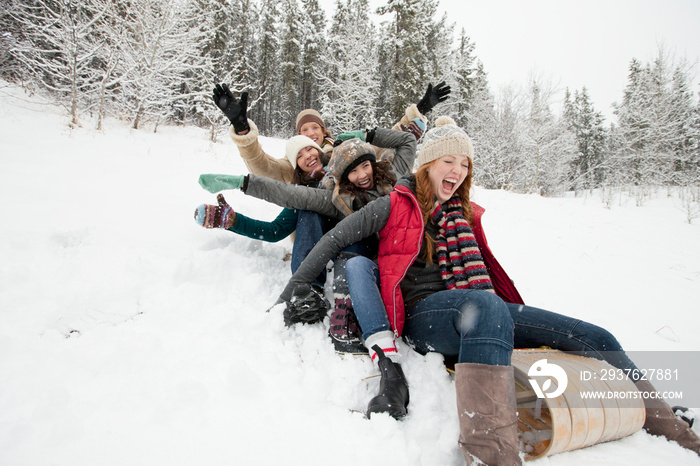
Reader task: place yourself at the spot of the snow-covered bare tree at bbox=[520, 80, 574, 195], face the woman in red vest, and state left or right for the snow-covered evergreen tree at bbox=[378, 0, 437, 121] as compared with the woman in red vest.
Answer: right

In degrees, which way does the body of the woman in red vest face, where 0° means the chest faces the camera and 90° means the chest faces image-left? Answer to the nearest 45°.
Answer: approximately 315°

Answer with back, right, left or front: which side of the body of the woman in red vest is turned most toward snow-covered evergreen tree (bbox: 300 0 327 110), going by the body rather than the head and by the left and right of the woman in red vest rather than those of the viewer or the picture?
back

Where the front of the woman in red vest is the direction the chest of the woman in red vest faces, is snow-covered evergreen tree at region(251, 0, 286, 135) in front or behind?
behind

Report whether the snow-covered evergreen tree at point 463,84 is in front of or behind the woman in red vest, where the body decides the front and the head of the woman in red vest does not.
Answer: behind

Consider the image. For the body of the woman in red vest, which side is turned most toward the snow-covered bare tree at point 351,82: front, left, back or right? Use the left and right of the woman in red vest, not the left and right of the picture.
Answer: back

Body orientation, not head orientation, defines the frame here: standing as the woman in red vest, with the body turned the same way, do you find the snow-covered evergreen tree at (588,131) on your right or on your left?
on your left

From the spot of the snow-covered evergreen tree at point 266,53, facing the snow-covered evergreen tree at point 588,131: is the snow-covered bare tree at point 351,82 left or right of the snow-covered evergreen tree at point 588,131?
right

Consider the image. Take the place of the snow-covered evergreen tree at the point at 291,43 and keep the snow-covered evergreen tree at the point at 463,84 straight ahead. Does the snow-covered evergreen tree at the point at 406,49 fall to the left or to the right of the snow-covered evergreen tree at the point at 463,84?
right

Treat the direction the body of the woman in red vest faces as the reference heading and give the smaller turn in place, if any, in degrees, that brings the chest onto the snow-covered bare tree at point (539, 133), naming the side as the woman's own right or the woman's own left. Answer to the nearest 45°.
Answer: approximately 135° to the woman's own left

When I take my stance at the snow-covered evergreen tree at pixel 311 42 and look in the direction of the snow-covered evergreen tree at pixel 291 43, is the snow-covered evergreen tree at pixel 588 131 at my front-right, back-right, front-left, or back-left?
back-left
